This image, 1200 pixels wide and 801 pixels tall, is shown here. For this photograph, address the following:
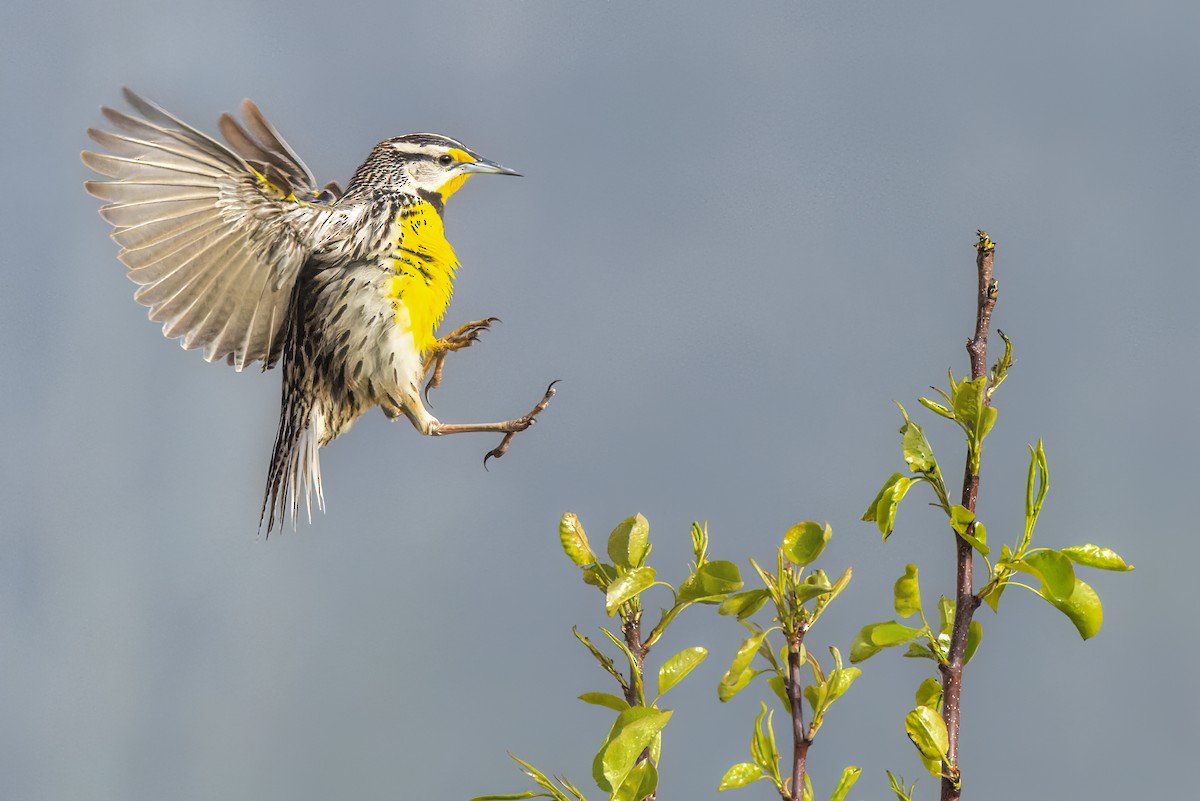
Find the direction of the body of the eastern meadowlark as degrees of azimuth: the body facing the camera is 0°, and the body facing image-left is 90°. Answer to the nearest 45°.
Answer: approximately 270°
